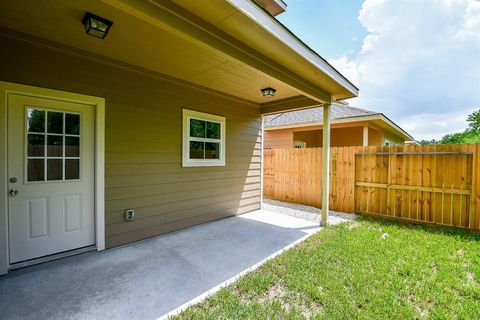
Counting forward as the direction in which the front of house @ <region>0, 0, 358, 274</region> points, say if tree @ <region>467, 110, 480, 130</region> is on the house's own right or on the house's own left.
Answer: on the house's own left

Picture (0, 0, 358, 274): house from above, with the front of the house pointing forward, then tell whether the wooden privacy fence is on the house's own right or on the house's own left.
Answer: on the house's own left

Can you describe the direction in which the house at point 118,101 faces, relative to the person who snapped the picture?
facing the viewer and to the right of the viewer

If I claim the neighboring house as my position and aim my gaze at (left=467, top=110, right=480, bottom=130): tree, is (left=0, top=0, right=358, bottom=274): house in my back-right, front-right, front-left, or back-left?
back-right

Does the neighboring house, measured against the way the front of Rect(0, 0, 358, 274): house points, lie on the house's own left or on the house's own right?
on the house's own left
